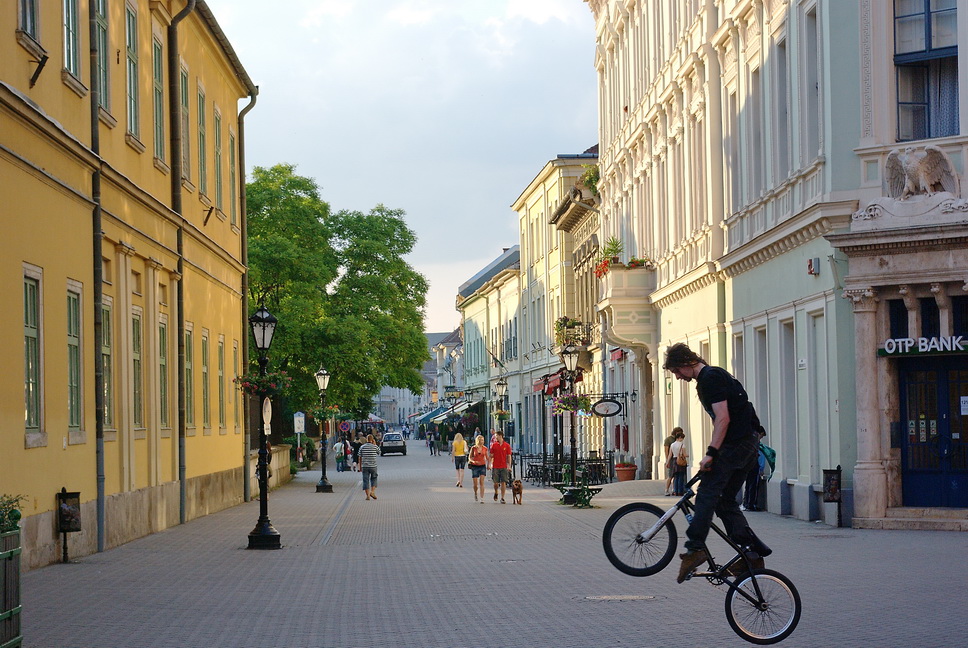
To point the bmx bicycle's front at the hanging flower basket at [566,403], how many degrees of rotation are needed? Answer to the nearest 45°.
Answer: approximately 90° to its right

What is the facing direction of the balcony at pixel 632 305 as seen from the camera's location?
facing to the left of the viewer

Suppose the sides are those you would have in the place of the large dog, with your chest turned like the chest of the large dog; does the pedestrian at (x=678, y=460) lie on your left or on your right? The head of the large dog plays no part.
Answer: on your left

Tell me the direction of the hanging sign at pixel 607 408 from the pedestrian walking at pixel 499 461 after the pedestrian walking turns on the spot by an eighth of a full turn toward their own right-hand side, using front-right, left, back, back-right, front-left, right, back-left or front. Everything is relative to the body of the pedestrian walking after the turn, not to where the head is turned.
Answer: back-left

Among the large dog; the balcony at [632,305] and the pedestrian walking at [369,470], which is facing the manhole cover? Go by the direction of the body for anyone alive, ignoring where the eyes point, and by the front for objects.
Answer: the large dog

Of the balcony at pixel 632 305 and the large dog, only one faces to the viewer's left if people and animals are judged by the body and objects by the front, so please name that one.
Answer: the balcony

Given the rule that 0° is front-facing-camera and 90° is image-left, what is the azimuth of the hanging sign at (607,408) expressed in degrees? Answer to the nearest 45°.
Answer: approximately 0°
